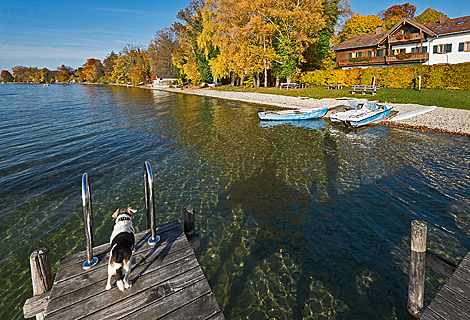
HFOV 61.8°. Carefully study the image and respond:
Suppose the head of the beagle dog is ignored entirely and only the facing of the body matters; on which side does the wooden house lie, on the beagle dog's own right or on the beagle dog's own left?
on the beagle dog's own right

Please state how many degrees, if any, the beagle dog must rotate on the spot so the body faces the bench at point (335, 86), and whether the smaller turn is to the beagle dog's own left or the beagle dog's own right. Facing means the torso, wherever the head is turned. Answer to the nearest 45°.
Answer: approximately 45° to the beagle dog's own right

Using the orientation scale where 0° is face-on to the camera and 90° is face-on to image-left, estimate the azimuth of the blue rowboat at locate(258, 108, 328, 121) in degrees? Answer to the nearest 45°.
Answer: approximately 270°

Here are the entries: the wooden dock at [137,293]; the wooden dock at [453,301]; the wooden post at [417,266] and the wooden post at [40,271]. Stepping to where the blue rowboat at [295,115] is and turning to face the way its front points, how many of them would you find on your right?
4

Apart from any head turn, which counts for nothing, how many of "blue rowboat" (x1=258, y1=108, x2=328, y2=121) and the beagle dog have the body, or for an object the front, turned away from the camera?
1

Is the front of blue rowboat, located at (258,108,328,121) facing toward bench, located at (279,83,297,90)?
no

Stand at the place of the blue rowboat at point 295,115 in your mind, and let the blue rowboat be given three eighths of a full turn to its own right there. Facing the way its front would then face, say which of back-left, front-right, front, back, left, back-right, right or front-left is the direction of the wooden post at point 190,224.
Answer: front-left

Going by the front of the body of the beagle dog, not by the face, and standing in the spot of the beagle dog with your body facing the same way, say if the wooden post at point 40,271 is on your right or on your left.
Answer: on your left

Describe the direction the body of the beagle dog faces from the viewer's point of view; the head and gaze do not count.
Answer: away from the camera

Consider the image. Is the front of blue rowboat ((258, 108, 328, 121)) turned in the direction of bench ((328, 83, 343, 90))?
no
